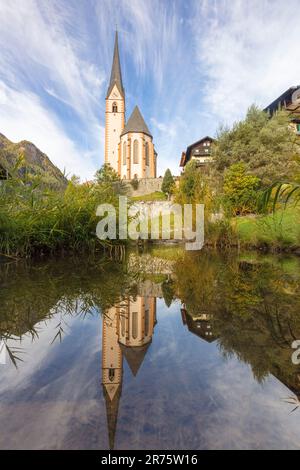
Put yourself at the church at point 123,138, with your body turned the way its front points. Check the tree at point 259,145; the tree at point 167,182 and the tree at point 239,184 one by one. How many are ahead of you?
0

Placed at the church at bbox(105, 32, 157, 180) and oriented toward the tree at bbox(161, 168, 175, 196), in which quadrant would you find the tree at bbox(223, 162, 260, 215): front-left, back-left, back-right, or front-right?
front-right

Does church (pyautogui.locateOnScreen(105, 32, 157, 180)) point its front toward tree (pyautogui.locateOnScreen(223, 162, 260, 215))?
no

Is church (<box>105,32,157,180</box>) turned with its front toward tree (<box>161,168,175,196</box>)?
no
